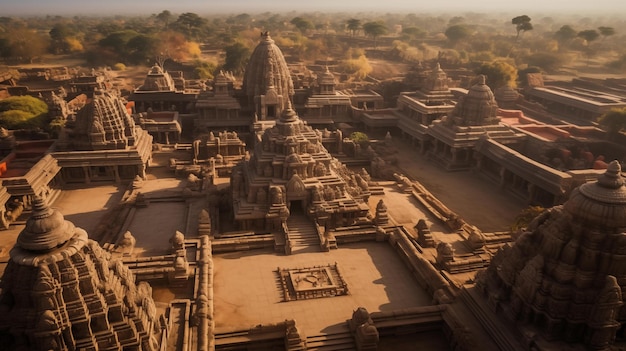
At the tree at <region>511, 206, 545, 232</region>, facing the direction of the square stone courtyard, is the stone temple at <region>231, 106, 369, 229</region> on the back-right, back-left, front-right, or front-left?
front-right

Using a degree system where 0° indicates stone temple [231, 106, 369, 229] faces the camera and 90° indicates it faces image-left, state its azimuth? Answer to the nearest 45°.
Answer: approximately 0°

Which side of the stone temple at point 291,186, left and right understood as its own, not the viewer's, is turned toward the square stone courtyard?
front

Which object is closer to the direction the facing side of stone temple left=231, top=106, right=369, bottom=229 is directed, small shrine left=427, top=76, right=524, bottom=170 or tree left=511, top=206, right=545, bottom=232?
the tree

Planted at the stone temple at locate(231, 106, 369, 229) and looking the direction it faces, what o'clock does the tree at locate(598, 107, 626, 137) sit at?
The tree is roughly at 8 o'clock from the stone temple.

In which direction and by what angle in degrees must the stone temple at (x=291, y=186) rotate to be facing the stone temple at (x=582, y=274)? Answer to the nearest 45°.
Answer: approximately 45° to its left

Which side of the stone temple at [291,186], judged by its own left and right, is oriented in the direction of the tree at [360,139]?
back

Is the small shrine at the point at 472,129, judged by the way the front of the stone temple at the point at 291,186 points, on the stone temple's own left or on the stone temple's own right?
on the stone temple's own left

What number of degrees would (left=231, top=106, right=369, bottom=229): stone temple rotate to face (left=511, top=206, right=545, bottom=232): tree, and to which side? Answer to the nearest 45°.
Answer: approximately 90° to its left
